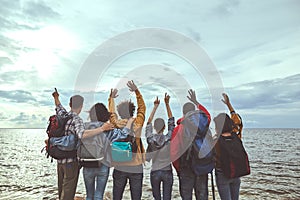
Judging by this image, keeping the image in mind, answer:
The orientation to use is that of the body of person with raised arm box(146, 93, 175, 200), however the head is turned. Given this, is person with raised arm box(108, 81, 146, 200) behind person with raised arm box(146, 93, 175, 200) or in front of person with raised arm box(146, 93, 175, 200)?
behind

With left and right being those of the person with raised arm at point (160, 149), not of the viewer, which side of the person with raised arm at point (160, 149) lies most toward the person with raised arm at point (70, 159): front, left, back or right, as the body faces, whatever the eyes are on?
left

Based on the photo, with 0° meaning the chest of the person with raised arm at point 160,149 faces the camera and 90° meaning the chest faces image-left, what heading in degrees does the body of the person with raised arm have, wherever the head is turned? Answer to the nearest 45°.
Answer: approximately 180°

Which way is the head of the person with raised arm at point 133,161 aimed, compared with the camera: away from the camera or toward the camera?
away from the camera
